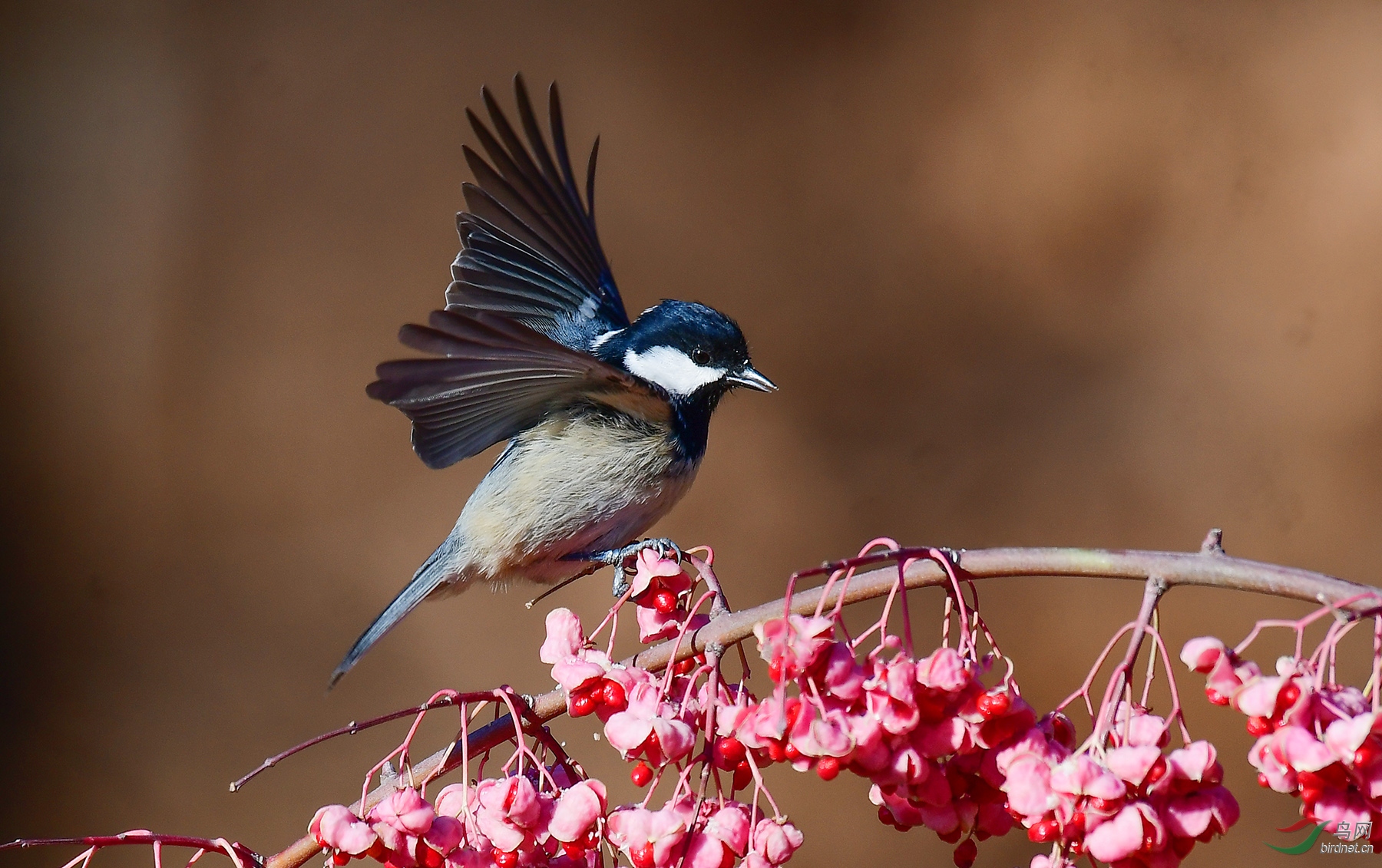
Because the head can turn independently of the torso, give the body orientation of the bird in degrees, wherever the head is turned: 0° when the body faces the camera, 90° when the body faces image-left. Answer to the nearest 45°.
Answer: approximately 270°
